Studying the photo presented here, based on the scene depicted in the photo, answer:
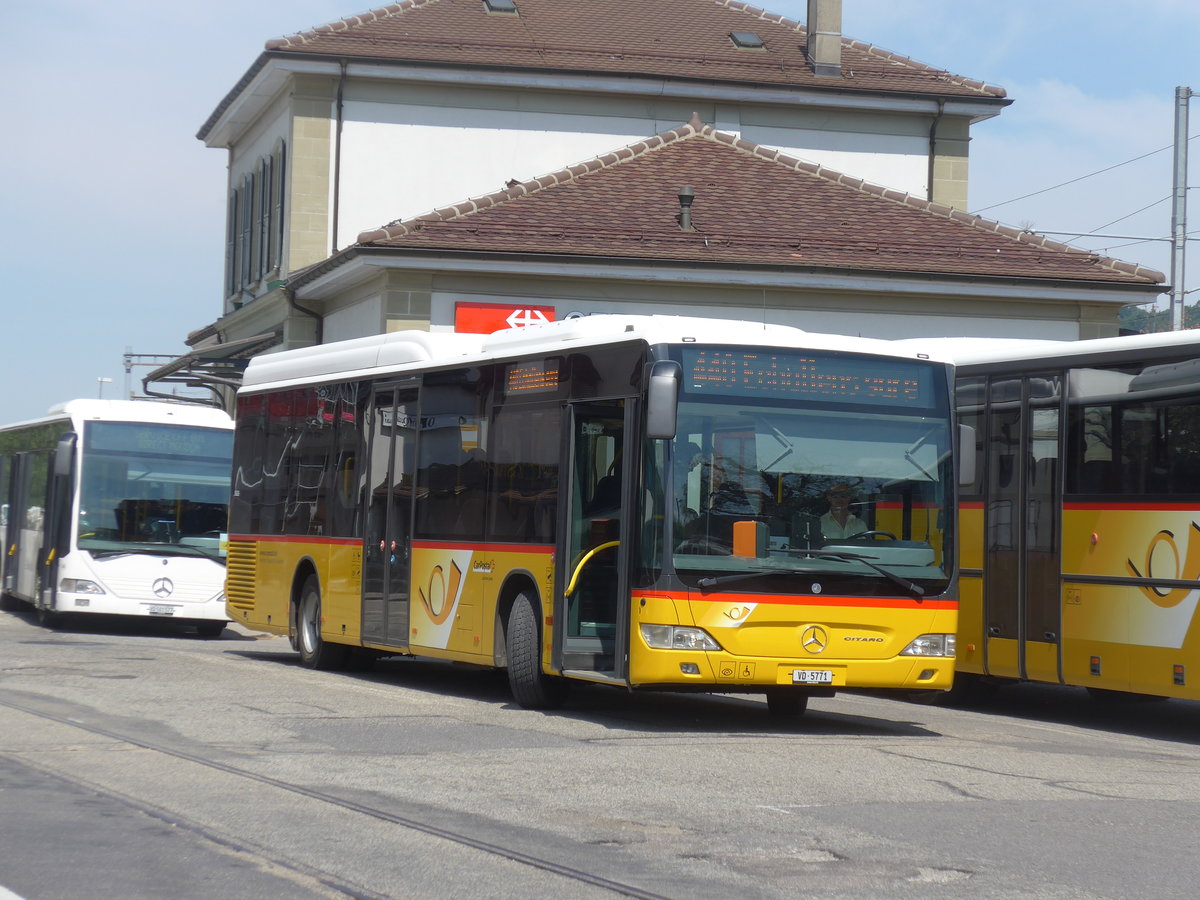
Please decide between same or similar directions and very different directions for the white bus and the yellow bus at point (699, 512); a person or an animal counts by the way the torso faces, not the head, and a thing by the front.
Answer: same or similar directions

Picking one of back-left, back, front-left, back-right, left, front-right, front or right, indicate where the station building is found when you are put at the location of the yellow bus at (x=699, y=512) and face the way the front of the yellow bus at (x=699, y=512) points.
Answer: back-left

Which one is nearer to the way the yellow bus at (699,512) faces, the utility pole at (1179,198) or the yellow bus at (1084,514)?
the yellow bus

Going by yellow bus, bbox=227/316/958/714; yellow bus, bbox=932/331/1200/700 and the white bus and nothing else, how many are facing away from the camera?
0

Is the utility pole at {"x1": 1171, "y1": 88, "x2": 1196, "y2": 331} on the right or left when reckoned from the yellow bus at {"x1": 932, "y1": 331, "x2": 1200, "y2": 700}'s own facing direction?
on its left

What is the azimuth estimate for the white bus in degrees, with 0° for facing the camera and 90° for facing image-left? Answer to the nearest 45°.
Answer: approximately 315°

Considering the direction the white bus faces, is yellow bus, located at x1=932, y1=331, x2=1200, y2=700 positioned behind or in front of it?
in front

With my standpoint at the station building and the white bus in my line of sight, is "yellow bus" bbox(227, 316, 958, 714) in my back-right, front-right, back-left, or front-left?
front-left

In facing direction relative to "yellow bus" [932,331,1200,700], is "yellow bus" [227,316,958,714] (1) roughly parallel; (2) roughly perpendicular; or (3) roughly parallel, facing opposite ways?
roughly parallel

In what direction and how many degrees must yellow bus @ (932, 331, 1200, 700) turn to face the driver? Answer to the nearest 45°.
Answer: approximately 90° to its right

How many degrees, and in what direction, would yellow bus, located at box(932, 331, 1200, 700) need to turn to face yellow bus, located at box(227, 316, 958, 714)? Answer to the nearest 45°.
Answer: approximately 180°

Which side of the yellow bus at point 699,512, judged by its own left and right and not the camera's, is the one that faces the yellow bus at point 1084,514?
left

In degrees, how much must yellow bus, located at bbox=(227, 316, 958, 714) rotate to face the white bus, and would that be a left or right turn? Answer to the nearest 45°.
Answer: approximately 180°

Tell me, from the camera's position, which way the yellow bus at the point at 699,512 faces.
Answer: facing the viewer and to the right of the viewer
